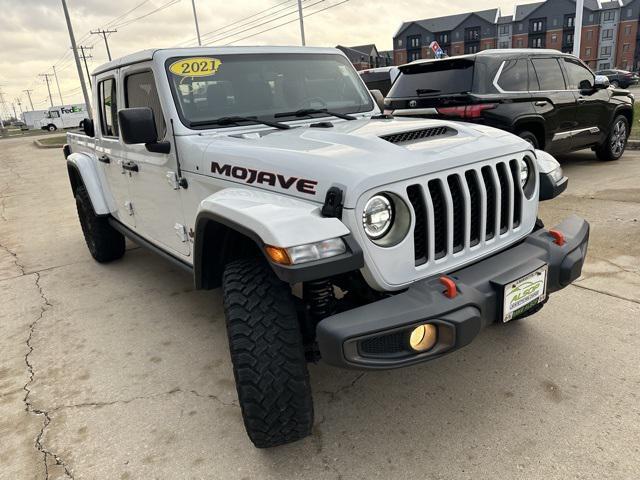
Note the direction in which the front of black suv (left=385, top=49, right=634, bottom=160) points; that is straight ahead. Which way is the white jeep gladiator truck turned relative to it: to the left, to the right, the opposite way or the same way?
to the right

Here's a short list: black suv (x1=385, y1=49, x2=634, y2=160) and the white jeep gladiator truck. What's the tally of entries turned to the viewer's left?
0

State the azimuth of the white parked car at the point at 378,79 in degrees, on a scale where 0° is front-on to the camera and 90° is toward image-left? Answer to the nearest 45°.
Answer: approximately 225°

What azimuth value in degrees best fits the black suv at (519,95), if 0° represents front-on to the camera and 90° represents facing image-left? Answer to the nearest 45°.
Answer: approximately 225°

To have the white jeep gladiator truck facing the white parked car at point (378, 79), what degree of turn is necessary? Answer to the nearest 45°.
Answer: approximately 135° to its left

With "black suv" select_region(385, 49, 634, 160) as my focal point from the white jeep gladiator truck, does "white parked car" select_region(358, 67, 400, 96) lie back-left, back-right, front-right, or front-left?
front-left

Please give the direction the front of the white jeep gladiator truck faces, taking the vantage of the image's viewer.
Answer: facing the viewer and to the right of the viewer

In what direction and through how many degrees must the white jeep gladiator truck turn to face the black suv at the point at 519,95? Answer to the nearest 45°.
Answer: approximately 90° to its left

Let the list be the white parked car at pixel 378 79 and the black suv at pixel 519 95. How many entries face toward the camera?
0

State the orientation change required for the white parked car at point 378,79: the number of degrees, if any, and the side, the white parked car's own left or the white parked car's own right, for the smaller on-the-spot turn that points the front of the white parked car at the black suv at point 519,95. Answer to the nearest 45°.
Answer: approximately 135° to the white parked car's own right

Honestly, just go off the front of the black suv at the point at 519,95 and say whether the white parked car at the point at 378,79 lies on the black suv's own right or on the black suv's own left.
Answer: on the black suv's own left

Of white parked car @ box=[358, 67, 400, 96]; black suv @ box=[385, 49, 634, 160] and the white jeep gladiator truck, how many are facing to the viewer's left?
0

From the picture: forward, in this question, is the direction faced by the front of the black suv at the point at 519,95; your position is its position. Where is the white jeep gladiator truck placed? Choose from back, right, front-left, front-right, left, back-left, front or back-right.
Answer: back-right
